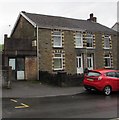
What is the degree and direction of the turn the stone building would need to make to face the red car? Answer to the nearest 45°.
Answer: approximately 45° to its right

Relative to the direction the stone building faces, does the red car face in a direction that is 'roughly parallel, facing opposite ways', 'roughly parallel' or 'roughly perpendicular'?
roughly perpendicular

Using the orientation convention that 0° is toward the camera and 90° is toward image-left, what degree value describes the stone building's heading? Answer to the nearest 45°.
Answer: approximately 315°
